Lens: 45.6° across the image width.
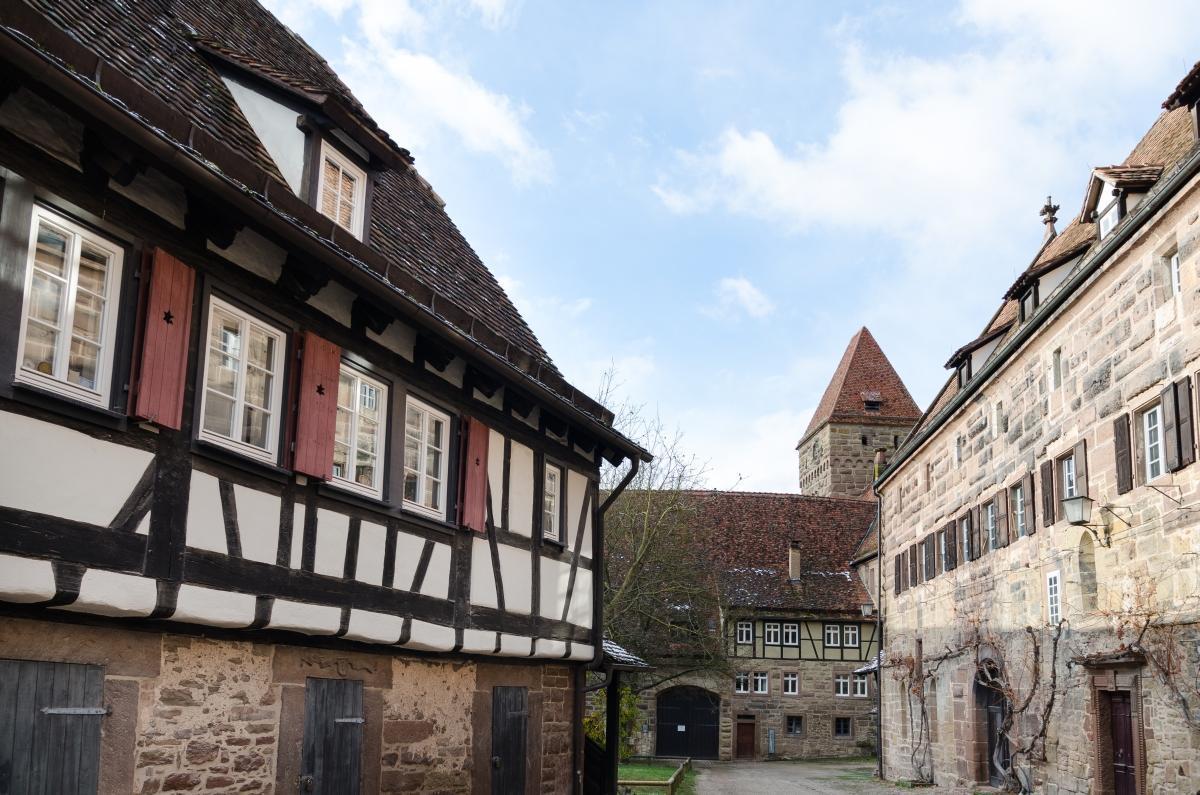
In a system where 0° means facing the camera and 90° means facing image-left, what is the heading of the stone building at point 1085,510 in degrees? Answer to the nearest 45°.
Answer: approximately 45°

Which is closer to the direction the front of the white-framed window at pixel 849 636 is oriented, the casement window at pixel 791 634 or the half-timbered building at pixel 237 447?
the half-timbered building

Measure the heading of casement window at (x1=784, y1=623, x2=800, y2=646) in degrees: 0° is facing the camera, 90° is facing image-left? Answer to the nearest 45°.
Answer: approximately 0°

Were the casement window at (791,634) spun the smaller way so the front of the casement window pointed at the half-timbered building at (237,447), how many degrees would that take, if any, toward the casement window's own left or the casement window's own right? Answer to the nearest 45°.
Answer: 0° — it already faces it

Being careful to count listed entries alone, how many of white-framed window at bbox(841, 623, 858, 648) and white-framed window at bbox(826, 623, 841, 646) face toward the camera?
2
